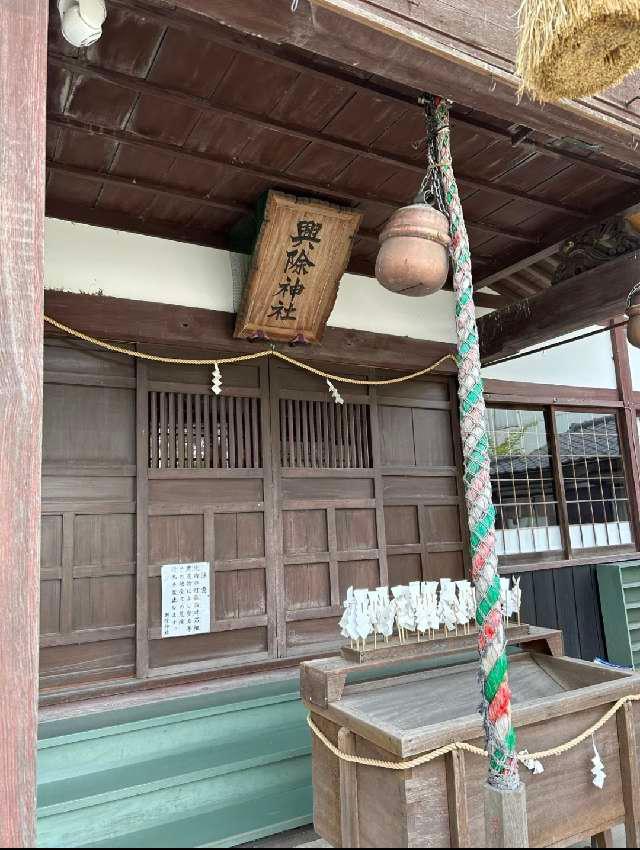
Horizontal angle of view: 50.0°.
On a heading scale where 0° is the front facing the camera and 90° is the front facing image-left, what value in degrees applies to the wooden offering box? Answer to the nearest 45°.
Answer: approximately 315°

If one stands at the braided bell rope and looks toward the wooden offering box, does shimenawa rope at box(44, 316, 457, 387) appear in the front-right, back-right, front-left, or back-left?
front-left

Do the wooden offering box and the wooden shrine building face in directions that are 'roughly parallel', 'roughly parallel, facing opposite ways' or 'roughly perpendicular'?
roughly parallel

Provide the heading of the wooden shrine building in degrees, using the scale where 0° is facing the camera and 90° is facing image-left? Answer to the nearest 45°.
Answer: approximately 315°

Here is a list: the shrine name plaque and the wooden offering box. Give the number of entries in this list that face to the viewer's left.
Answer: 0

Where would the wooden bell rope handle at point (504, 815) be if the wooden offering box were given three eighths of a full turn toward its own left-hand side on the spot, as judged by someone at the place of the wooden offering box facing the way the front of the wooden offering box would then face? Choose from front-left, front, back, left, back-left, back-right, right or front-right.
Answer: back

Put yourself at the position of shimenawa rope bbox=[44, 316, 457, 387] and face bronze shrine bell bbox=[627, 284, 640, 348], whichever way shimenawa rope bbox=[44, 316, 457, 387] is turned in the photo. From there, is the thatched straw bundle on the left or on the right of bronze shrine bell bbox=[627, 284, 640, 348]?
right

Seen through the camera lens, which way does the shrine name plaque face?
facing the viewer and to the right of the viewer

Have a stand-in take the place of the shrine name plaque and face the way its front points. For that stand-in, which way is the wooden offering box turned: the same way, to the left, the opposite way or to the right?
the same way

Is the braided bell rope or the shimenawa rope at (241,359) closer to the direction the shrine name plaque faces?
the braided bell rope

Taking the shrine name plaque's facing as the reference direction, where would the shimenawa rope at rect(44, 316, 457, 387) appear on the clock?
The shimenawa rope is roughly at 6 o'clock from the shrine name plaque.
